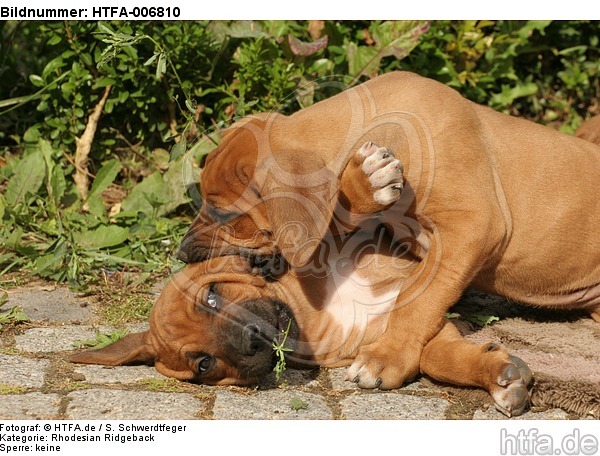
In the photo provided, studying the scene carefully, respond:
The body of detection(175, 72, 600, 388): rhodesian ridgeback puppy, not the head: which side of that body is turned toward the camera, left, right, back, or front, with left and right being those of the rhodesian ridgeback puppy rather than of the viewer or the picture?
left

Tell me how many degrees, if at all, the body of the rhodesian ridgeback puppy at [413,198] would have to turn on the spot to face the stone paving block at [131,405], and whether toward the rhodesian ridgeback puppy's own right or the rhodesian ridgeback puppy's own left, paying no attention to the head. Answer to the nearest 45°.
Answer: approximately 45° to the rhodesian ridgeback puppy's own left

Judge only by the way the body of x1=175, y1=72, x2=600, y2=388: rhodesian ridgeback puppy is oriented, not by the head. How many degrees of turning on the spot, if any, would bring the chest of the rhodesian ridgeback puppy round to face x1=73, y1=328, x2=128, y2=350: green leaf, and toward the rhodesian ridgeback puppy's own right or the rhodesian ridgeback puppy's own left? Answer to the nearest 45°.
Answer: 0° — it already faces it

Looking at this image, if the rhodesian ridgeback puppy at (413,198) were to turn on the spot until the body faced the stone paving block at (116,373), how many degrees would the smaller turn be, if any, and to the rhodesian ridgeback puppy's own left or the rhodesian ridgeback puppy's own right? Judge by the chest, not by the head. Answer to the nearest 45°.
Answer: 0° — it already faces it
